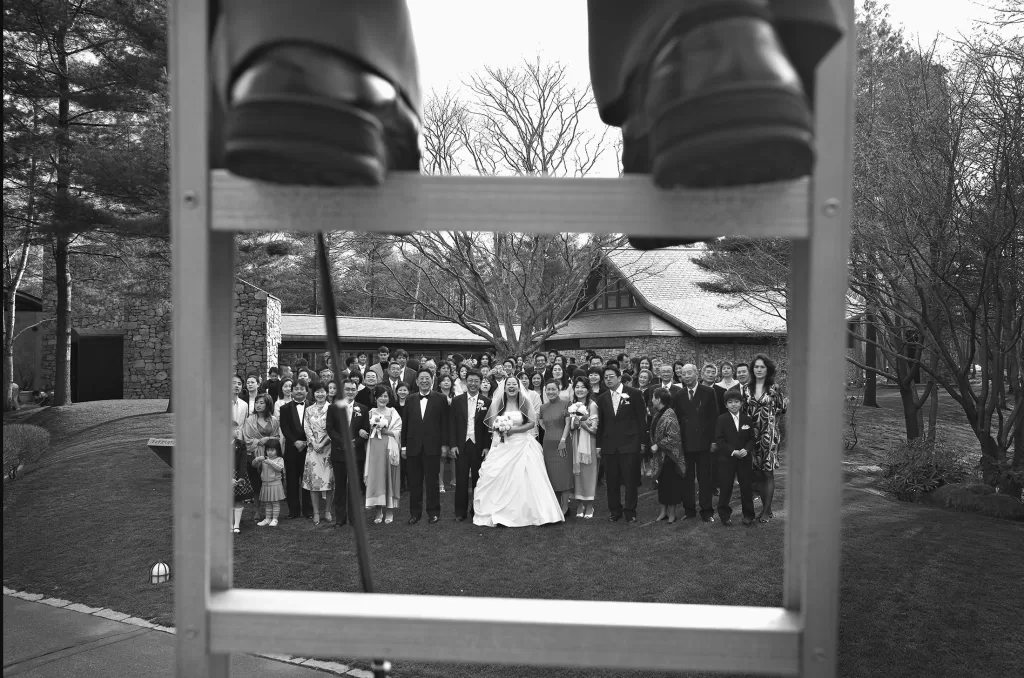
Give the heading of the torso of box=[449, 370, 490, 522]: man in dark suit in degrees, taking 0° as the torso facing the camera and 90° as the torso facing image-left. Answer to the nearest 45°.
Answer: approximately 0°

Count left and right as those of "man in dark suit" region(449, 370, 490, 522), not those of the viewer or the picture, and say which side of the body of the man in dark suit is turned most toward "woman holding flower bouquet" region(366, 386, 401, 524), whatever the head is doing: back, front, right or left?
right

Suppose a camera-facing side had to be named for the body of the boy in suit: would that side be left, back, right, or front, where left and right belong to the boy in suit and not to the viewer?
front

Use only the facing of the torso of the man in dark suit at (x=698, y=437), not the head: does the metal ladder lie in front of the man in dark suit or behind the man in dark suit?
in front

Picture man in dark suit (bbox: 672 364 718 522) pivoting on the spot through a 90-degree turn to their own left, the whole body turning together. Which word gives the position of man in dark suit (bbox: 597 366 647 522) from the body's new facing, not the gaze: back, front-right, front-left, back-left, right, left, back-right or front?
back

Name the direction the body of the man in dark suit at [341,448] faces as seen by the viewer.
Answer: toward the camera

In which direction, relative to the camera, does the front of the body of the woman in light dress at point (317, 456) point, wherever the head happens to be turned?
toward the camera

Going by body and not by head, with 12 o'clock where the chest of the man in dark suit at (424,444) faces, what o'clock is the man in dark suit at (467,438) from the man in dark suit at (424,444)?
the man in dark suit at (467,438) is roughly at 8 o'clock from the man in dark suit at (424,444).

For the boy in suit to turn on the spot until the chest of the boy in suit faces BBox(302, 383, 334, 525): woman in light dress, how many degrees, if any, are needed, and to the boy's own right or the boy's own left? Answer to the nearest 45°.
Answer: approximately 90° to the boy's own right

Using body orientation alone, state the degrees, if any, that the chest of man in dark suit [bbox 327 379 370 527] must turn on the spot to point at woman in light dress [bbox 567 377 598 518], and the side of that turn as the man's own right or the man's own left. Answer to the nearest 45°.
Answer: approximately 90° to the man's own left

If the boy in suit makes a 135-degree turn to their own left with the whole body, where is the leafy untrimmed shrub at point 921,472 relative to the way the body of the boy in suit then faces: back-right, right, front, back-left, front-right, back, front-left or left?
front
